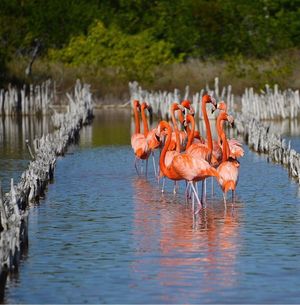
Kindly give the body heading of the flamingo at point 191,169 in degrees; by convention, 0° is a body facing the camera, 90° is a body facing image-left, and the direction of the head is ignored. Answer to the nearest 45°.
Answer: approximately 90°
